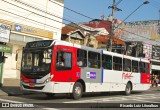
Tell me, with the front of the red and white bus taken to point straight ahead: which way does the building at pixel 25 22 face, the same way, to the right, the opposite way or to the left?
to the left

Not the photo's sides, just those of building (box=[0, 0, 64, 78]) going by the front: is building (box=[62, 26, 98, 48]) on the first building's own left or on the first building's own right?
on the first building's own left

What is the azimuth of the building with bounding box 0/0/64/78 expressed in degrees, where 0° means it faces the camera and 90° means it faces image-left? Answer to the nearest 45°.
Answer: approximately 315°

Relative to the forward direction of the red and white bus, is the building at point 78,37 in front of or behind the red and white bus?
behind

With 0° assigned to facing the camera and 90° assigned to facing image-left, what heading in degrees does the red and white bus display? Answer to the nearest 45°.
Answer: approximately 45°

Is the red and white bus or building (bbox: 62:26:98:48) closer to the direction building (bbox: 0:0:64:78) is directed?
the red and white bus
